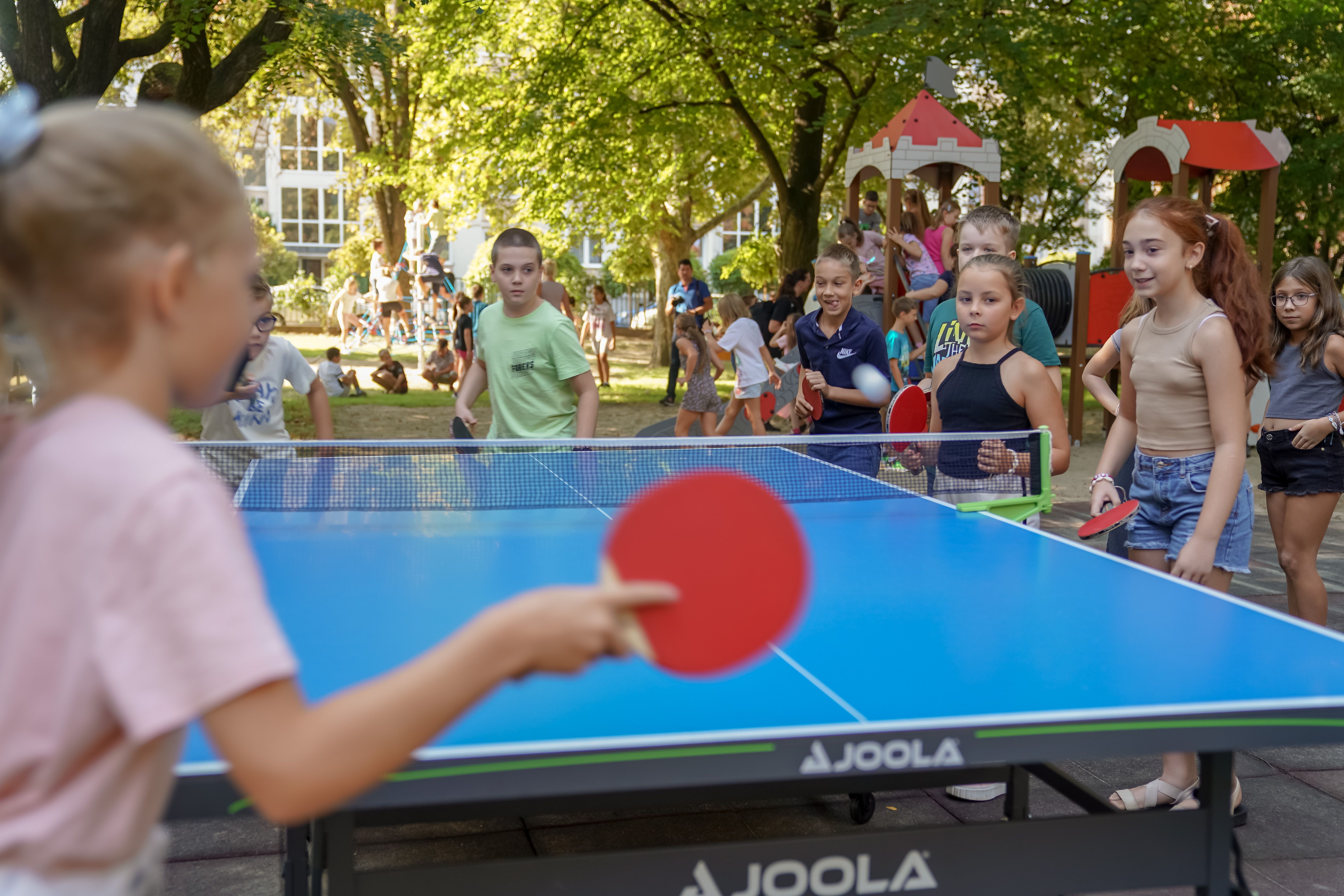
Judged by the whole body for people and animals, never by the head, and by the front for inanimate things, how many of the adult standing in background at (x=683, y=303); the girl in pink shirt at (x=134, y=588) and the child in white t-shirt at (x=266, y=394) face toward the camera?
2

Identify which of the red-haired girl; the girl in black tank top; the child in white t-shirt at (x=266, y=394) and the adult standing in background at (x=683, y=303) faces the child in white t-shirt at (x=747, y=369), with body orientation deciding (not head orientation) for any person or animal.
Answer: the adult standing in background

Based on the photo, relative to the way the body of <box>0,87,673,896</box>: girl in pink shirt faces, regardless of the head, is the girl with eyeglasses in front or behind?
in front

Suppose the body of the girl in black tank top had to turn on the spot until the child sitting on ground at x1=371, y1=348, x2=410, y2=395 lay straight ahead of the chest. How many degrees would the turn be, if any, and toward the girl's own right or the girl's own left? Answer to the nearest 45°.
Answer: approximately 90° to the girl's own right

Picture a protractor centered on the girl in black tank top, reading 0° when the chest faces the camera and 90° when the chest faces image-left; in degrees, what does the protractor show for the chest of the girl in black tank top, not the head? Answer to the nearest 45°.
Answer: approximately 45°

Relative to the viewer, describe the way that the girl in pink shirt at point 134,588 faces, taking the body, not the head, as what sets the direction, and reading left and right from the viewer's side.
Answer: facing away from the viewer and to the right of the viewer

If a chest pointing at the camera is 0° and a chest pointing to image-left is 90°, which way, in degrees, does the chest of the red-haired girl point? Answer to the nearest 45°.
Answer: approximately 45°

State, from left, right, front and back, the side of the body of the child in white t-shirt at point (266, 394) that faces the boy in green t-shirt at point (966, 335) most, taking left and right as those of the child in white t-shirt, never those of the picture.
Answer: left

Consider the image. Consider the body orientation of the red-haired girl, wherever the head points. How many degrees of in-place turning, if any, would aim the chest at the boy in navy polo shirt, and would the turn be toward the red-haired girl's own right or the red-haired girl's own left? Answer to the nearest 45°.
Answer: approximately 90° to the red-haired girl's own right

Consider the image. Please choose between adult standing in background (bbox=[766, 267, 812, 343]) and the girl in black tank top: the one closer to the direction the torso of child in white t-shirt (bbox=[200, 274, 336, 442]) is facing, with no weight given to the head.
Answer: the girl in black tank top

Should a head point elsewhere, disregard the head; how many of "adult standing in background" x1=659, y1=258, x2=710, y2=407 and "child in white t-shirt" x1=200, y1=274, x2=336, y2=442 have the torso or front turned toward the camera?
2

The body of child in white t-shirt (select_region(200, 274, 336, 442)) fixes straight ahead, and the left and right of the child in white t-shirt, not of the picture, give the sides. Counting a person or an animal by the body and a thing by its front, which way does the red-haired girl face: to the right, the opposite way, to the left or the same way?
to the right

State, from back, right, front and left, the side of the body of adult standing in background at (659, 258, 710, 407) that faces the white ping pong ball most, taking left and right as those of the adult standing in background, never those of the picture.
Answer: front

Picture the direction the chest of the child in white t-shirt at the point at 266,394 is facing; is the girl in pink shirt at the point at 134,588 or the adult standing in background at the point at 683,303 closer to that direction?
the girl in pink shirt

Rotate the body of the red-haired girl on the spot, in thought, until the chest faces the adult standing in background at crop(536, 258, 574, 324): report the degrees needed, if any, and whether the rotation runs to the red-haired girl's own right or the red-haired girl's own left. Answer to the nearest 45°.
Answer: approximately 90° to the red-haired girl's own right

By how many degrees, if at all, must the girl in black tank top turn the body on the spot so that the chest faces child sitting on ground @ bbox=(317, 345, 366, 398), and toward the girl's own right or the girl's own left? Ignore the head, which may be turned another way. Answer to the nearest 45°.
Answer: approximately 90° to the girl's own right

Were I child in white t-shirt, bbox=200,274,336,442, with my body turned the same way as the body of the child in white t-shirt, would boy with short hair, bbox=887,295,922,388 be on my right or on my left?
on my left

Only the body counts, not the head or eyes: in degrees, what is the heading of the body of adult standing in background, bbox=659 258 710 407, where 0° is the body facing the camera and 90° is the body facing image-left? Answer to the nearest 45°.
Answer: approximately 0°
